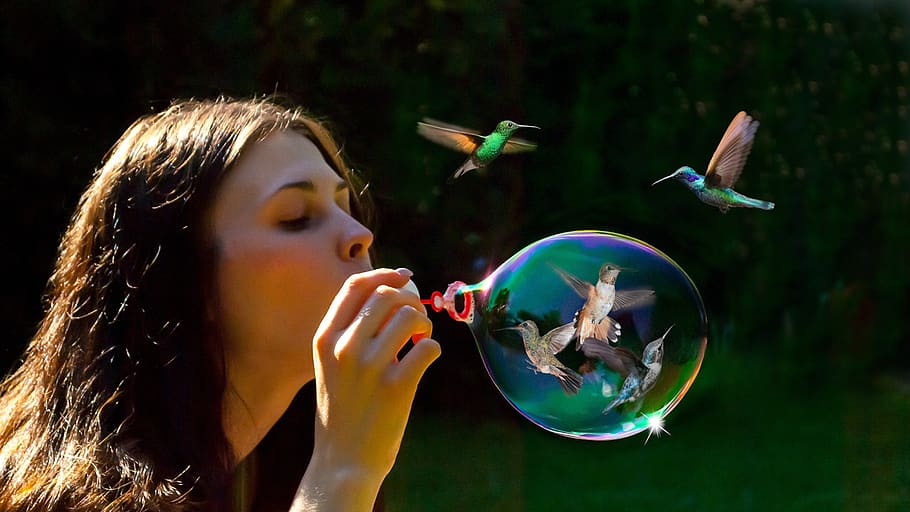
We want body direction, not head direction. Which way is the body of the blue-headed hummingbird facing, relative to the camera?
to the viewer's left

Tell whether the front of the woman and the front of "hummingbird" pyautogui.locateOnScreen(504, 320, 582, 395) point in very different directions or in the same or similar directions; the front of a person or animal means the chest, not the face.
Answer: very different directions

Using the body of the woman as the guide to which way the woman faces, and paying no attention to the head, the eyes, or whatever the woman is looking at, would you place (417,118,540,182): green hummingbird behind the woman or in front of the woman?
in front

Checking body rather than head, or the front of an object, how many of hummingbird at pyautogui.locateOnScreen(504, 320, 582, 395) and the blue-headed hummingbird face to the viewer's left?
2

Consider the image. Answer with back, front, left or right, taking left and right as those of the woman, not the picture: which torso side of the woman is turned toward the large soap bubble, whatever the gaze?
front

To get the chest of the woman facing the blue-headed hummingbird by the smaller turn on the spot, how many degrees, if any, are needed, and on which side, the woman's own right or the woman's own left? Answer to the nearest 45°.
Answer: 0° — they already face it

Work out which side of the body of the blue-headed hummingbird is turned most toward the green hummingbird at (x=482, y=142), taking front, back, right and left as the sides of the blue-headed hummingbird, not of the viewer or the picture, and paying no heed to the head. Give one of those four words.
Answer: front

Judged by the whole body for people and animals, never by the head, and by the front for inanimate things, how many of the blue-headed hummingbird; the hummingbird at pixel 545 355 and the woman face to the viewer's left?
2

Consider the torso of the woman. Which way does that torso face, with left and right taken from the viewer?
facing to the right of the viewer

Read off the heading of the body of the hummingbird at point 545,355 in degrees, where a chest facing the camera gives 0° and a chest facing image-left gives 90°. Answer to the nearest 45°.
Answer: approximately 90°
